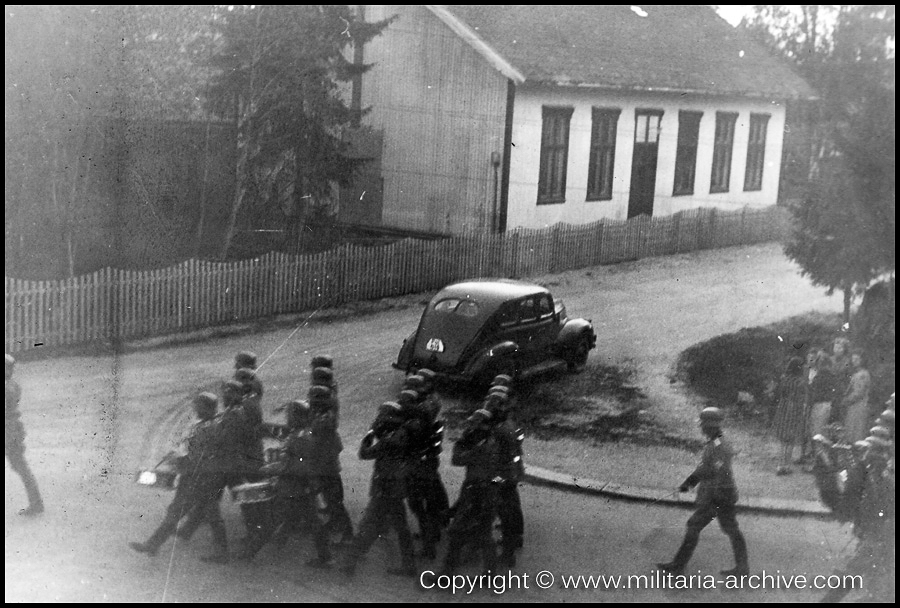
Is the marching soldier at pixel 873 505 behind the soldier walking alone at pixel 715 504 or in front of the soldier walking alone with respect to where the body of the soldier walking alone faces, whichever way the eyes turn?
behind

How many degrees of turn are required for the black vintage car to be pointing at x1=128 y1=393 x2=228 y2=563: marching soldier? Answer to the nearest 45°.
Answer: approximately 135° to its left

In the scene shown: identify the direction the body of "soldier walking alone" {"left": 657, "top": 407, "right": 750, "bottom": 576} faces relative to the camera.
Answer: to the viewer's left

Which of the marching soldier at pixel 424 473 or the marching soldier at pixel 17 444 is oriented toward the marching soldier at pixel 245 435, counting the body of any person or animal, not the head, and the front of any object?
the marching soldier at pixel 424 473

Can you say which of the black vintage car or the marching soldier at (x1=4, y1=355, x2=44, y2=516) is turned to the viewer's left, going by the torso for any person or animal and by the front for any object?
the marching soldier

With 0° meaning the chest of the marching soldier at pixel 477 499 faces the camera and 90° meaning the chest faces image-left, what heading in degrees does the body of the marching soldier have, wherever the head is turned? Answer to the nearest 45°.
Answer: approximately 90°

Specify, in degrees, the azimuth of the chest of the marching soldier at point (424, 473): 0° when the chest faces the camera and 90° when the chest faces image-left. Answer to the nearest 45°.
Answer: approximately 90°

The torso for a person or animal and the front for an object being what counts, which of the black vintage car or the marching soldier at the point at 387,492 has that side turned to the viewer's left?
the marching soldier

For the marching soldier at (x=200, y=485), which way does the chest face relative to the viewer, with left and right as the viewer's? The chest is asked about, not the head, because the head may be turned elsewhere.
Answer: facing to the left of the viewer

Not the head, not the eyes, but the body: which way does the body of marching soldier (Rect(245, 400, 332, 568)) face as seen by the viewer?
to the viewer's left

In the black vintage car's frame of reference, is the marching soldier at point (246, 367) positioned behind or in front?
behind

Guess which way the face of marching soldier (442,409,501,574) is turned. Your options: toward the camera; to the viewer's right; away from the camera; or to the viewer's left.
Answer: to the viewer's left

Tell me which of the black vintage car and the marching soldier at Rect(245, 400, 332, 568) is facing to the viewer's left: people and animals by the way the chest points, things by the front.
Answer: the marching soldier
